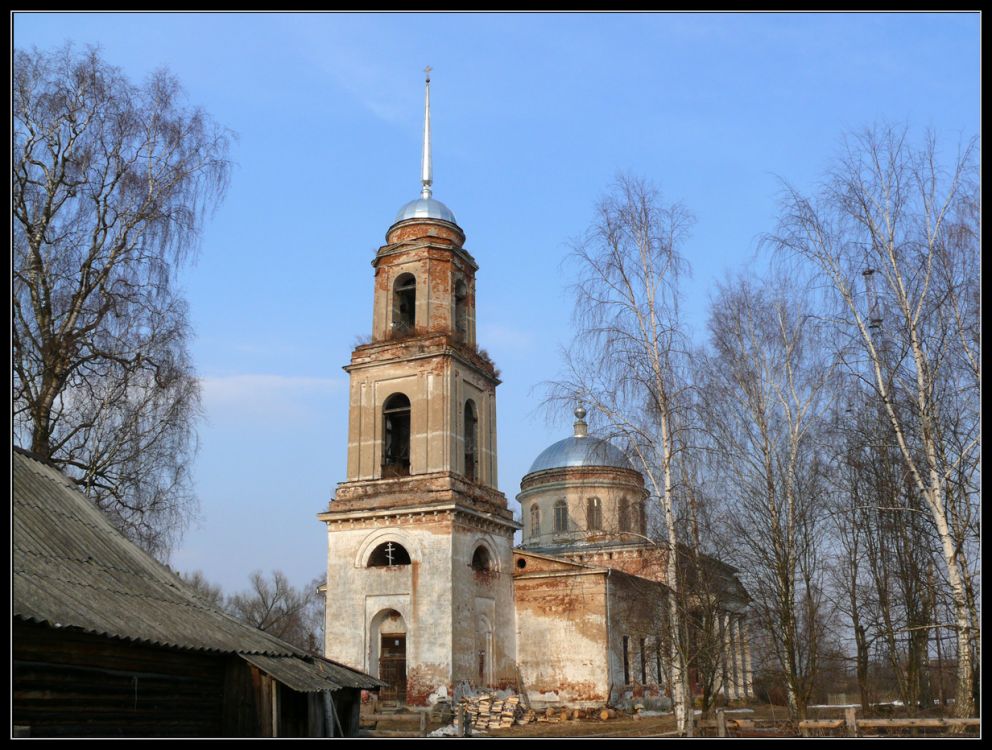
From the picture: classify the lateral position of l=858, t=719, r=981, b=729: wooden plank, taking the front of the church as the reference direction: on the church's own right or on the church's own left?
on the church's own left

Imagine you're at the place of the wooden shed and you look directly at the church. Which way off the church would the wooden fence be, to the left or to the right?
right

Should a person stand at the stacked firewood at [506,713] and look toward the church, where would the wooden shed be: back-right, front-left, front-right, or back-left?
back-left

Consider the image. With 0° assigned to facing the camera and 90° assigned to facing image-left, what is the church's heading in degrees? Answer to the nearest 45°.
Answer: approximately 45°

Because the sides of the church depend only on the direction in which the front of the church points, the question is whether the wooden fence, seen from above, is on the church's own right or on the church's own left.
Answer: on the church's own left
